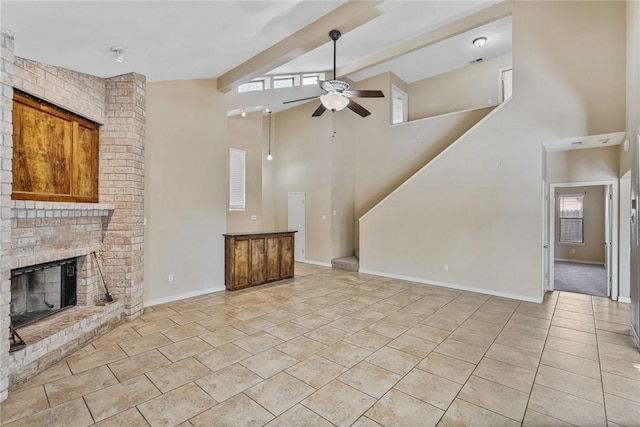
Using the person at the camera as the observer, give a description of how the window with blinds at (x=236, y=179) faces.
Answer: facing the viewer and to the right of the viewer

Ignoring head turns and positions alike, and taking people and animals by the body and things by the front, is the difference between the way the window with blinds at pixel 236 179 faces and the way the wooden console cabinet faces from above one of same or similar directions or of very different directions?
same or similar directions

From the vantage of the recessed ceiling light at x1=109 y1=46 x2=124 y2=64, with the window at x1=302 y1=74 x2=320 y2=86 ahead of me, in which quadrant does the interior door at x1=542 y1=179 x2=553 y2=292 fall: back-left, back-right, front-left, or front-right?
front-right

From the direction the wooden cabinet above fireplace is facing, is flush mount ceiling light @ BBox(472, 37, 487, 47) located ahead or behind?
ahead

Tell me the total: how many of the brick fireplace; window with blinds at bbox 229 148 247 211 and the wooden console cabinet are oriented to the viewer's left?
0

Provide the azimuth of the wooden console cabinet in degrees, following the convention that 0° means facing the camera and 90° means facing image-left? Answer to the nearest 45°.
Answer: approximately 315°

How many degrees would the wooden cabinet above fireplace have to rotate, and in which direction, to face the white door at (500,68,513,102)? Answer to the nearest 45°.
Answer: approximately 45° to its left

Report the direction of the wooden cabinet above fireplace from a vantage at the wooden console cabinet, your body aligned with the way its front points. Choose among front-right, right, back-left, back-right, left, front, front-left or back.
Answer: right

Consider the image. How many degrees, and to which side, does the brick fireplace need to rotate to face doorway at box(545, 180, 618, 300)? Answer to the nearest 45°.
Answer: approximately 45° to its left

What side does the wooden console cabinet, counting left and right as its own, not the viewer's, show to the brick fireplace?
right

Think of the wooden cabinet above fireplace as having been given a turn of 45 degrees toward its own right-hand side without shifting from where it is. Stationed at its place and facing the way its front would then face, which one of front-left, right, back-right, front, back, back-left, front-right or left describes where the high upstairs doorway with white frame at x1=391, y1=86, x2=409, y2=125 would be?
left

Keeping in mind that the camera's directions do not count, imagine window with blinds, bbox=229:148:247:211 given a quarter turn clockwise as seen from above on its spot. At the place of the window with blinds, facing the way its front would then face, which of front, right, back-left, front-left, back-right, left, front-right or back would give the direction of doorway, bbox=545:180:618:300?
back-left

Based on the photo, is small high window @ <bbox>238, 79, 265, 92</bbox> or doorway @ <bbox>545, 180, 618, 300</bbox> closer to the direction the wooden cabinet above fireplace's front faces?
the doorway

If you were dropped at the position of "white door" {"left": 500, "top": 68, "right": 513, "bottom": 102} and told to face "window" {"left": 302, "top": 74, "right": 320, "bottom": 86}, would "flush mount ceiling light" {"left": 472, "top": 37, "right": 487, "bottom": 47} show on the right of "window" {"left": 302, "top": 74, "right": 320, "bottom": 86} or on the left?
left

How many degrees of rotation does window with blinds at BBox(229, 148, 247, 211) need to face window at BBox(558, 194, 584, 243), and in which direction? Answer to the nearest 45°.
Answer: approximately 45° to its left
